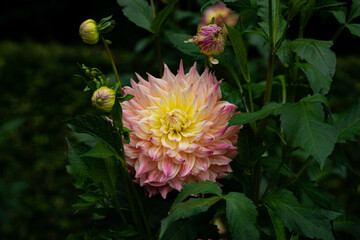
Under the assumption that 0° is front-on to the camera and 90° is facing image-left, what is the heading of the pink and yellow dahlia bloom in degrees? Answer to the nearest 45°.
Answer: approximately 0°
